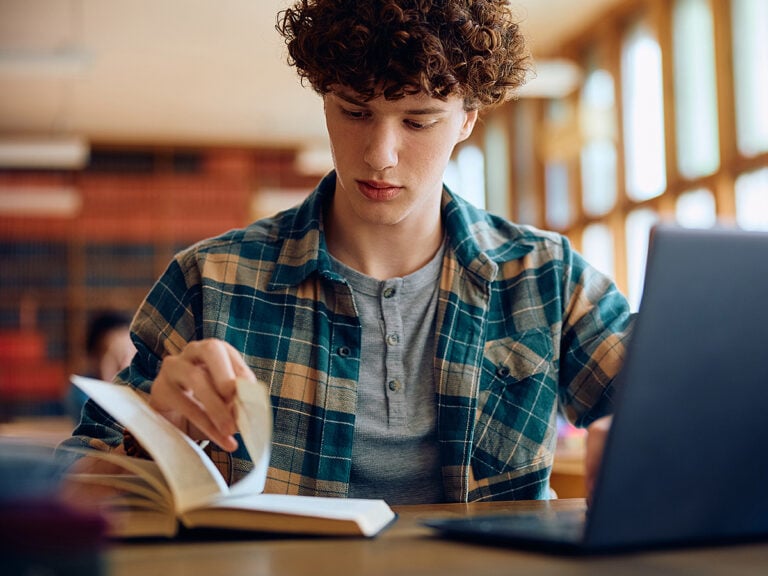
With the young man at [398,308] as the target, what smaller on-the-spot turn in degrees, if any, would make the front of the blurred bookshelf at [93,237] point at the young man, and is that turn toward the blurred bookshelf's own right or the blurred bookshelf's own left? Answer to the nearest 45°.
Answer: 0° — it already faces them

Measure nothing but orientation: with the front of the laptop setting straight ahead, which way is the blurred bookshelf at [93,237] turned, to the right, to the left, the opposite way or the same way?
the opposite way

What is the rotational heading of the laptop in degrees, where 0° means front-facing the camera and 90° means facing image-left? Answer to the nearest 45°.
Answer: approximately 135°

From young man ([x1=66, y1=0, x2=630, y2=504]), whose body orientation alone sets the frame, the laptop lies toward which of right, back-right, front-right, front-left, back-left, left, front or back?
front

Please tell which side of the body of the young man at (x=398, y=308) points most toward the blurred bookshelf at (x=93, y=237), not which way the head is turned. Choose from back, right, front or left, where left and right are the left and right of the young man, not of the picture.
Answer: back

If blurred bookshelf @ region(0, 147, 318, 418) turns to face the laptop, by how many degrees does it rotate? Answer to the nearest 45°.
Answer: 0° — it already faces it

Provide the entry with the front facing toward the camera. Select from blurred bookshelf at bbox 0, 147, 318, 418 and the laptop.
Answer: the blurred bookshelf

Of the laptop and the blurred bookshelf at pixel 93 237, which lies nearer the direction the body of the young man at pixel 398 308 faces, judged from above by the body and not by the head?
the laptop

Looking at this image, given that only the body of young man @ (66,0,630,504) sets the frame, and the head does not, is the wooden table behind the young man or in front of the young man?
in front

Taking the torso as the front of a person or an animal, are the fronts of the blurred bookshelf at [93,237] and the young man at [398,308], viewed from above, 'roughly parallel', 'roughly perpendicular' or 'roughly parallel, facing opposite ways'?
roughly parallel

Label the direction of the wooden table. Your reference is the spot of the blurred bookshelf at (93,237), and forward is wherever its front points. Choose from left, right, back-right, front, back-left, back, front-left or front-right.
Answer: front

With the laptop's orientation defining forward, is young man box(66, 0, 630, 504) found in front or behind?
in front

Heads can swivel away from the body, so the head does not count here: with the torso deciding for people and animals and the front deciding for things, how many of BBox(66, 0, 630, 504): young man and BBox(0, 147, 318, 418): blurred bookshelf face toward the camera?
2

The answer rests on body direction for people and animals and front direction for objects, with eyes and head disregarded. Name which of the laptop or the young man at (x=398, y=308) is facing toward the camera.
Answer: the young man

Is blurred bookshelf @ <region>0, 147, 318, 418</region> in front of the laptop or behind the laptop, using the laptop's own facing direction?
in front

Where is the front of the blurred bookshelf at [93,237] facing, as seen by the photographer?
facing the viewer

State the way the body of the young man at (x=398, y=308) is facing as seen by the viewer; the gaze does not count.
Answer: toward the camera
